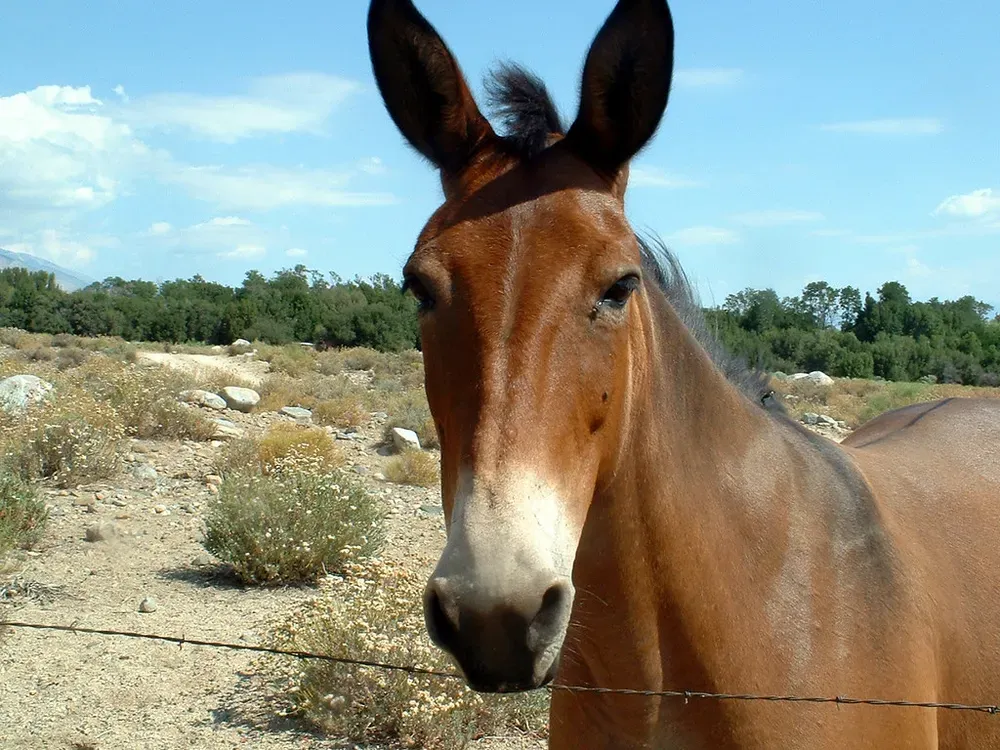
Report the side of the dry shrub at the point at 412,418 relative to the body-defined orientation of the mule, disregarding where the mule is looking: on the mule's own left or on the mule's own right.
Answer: on the mule's own right

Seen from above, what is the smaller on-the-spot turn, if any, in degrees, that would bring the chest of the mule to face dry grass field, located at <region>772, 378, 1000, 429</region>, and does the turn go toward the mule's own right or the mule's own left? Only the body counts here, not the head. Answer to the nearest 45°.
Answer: approximately 135° to the mule's own right

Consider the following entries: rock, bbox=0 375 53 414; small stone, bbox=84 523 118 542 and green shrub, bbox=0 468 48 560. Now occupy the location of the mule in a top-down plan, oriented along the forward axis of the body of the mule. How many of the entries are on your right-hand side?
3

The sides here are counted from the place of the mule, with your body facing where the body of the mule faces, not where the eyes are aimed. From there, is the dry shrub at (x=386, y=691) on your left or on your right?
on your right

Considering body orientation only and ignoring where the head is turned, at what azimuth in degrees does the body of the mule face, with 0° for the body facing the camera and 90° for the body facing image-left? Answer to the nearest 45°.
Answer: approximately 45°

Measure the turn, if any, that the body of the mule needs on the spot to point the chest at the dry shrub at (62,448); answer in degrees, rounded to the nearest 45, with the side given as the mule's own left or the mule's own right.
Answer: approximately 90° to the mule's own right

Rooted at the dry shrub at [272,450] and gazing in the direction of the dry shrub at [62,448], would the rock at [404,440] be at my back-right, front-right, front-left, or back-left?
back-right

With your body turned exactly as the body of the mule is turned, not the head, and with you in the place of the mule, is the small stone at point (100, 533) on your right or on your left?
on your right

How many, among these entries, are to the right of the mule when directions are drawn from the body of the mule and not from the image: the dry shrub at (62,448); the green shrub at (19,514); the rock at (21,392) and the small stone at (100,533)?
4

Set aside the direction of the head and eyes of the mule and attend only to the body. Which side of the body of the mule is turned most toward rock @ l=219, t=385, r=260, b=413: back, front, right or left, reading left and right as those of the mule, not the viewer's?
right
